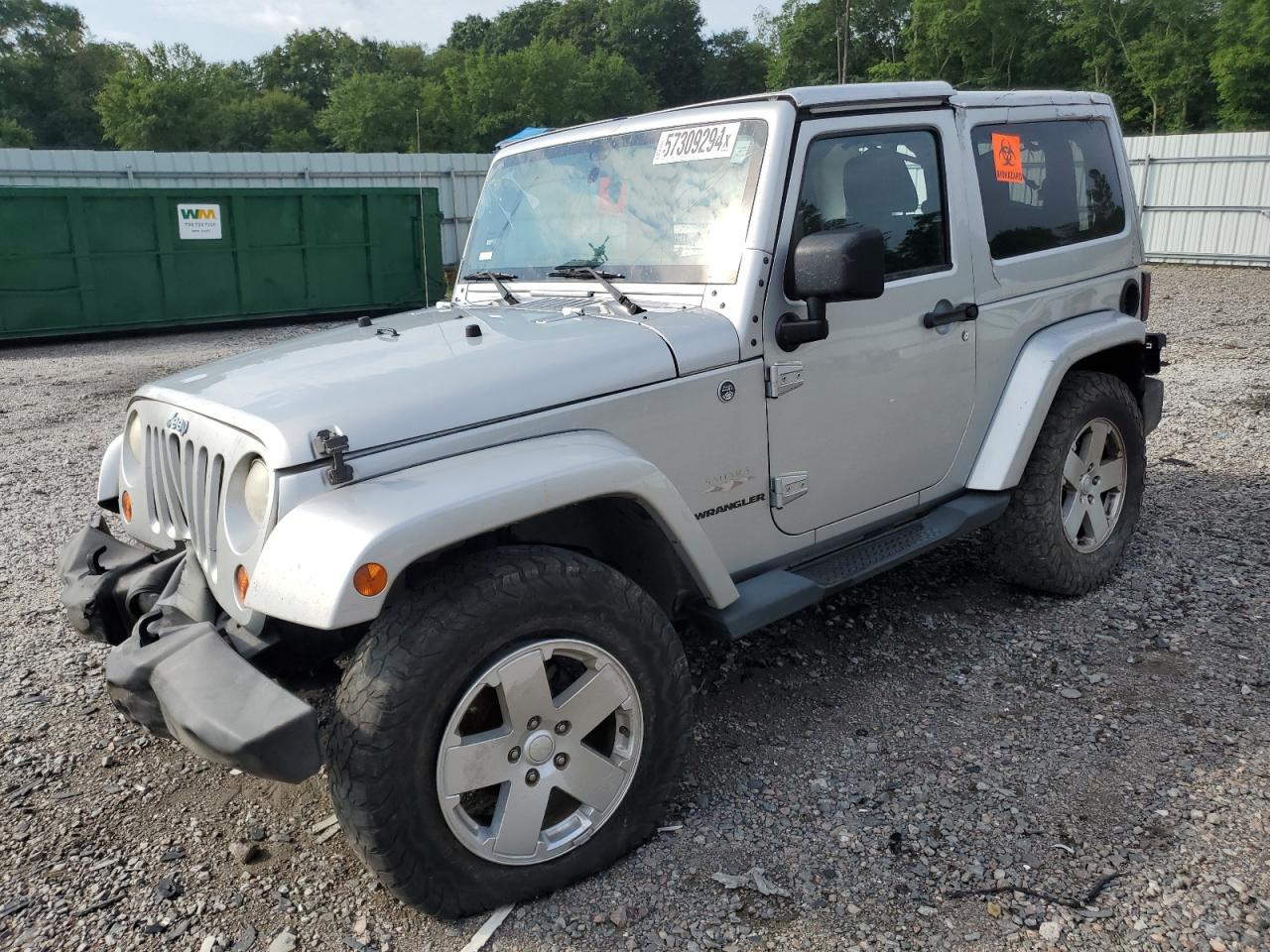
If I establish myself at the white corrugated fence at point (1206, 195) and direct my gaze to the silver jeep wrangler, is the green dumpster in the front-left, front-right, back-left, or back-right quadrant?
front-right

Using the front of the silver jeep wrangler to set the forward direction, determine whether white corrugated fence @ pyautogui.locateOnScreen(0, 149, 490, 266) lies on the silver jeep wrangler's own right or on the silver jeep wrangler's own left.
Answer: on the silver jeep wrangler's own right

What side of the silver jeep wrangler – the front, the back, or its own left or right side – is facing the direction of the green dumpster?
right

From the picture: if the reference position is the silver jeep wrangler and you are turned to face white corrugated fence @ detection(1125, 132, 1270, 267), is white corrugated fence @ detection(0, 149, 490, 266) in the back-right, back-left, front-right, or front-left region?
front-left

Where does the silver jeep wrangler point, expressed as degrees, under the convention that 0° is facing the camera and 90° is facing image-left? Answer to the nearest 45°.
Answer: approximately 45°

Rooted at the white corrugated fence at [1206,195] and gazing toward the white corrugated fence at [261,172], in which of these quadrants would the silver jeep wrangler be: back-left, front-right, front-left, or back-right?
front-left

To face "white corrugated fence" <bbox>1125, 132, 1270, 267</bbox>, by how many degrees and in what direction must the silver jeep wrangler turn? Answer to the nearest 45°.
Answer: approximately 180°
